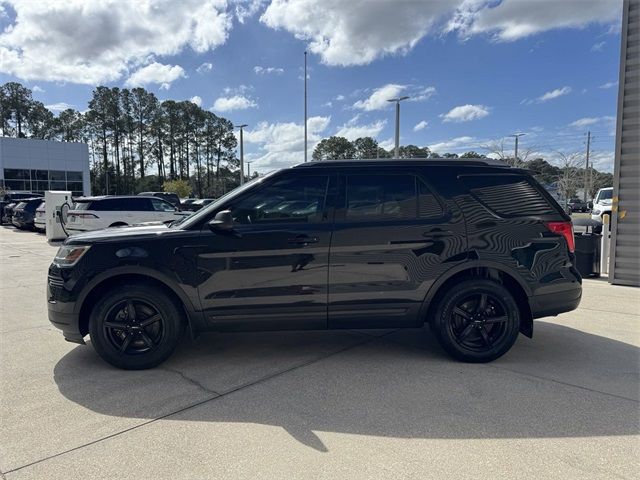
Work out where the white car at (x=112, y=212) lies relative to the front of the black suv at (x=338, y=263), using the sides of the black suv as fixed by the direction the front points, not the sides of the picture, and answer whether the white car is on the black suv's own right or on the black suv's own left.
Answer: on the black suv's own right

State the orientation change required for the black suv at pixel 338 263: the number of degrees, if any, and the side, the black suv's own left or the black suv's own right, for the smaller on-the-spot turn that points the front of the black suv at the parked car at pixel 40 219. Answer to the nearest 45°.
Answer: approximately 45° to the black suv's own right

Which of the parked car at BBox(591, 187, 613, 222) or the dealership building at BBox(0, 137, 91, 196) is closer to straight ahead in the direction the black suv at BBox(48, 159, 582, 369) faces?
the dealership building

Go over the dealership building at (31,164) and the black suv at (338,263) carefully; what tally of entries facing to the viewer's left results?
1

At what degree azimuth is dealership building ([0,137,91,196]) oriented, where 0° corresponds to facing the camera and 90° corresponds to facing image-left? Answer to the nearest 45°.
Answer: approximately 0°

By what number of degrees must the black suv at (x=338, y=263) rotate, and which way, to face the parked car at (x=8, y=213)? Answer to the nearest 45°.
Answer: approximately 45° to its right

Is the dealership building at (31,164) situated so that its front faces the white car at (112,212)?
yes

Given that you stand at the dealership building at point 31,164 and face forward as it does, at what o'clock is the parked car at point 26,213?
The parked car is roughly at 12 o'clock from the dealership building.

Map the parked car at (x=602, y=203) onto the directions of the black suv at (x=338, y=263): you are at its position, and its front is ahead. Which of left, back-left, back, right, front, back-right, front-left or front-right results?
back-right

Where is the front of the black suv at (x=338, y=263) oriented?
to the viewer's left
